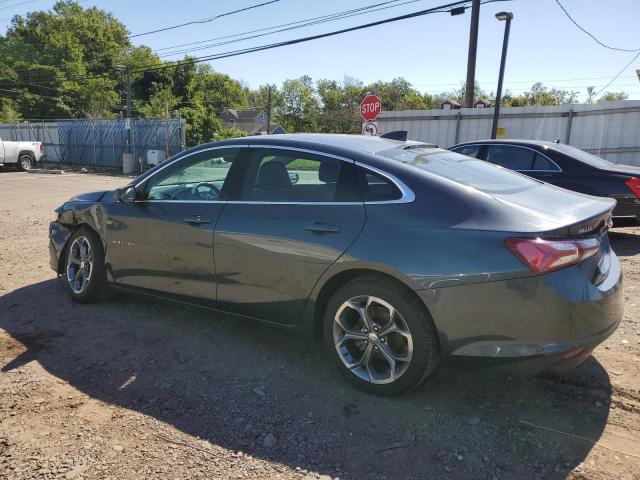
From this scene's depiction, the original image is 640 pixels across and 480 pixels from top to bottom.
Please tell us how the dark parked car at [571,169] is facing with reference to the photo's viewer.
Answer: facing away from the viewer and to the left of the viewer

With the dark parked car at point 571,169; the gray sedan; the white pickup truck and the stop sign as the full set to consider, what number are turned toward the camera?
1

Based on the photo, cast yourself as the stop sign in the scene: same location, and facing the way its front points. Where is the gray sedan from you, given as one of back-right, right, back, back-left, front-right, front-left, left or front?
front

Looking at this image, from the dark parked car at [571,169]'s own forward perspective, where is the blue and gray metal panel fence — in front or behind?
in front

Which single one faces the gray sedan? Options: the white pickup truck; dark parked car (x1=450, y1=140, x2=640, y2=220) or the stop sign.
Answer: the stop sign

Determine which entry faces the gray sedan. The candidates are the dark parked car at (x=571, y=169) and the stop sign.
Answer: the stop sign

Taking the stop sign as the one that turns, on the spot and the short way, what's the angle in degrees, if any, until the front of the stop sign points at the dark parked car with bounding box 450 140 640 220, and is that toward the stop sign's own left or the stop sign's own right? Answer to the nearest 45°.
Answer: approximately 45° to the stop sign's own left

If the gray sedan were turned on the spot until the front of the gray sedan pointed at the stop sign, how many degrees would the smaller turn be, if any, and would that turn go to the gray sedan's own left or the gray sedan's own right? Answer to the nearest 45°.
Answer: approximately 45° to the gray sedan's own right

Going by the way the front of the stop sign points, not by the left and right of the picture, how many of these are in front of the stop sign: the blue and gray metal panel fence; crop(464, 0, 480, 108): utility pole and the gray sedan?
1

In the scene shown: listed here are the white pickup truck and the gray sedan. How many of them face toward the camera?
0

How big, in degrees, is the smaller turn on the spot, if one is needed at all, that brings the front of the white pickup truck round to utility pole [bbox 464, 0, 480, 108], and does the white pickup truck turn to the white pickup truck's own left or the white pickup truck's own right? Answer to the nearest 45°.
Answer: approximately 135° to the white pickup truck's own left

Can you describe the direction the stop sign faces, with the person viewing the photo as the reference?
facing the viewer
